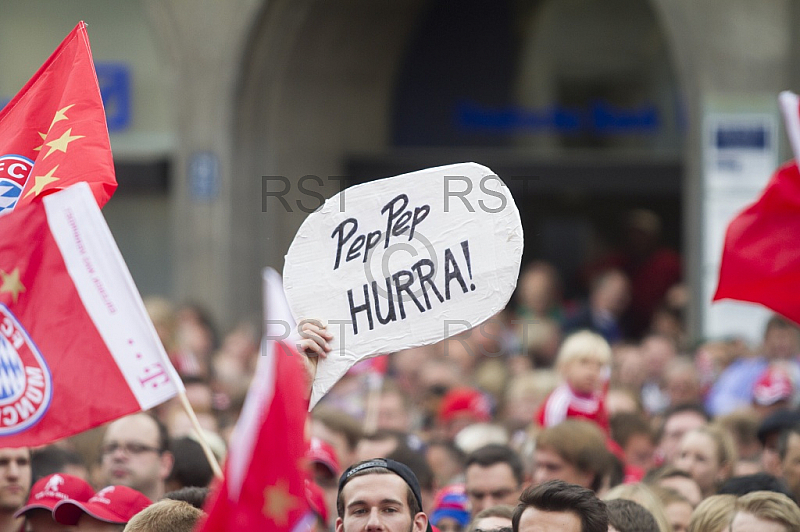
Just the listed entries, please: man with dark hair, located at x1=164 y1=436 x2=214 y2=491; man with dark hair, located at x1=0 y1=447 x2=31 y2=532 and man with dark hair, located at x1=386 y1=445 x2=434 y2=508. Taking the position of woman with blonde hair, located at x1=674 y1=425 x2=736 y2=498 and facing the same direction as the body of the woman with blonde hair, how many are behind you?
0

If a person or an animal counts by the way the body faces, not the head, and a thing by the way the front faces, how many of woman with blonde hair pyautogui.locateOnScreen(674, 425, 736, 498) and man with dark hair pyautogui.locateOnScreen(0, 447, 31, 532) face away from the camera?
0

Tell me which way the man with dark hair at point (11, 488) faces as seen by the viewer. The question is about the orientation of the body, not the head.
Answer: toward the camera

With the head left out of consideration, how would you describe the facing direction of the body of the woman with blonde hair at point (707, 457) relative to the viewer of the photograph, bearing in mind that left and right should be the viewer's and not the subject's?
facing the viewer and to the left of the viewer

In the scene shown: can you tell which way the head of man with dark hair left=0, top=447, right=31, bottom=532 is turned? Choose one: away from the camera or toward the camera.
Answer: toward the camera

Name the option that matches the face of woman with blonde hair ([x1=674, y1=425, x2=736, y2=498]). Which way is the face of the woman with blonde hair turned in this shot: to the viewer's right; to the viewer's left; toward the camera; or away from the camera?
toward the camera

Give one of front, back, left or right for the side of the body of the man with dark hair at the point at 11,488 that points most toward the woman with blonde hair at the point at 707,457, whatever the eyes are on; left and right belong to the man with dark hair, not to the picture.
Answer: left

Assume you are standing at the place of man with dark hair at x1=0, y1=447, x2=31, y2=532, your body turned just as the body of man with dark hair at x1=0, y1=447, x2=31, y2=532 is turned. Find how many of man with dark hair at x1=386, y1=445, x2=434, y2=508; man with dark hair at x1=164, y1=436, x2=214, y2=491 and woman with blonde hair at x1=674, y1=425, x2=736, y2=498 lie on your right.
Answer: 0
